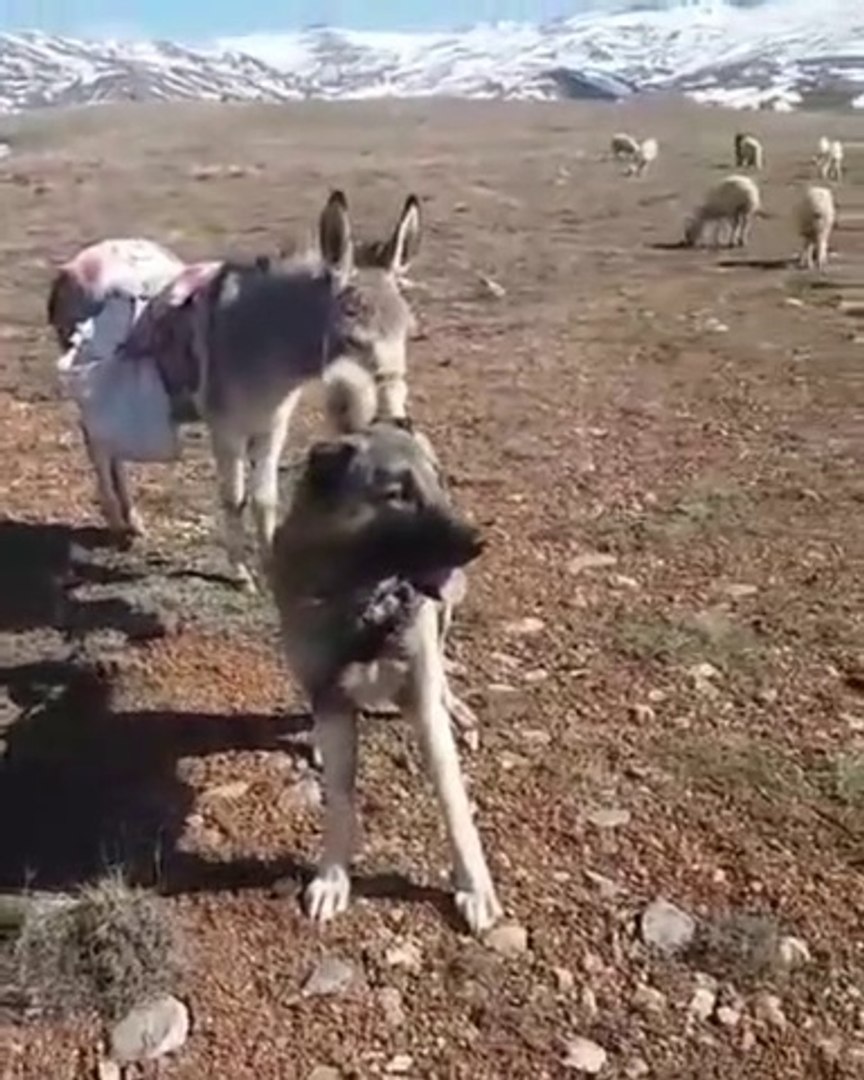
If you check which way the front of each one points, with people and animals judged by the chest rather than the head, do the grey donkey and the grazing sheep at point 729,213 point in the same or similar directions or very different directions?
very different directions

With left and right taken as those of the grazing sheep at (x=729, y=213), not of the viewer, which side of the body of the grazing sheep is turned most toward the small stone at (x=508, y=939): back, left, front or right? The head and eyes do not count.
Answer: left

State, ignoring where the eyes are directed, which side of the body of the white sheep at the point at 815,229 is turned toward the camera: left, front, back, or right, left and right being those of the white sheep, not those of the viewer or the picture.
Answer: back

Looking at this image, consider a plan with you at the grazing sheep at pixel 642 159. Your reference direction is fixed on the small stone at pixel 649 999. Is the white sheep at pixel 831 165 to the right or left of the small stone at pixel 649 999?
left

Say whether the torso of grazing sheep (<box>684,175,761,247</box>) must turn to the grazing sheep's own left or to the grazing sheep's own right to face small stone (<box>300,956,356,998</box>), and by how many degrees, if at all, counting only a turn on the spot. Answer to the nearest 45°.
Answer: approximately 90° to the grazing sheep's own left

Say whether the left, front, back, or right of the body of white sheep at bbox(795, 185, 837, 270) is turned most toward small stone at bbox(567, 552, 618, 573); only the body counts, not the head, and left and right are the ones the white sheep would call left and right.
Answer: back

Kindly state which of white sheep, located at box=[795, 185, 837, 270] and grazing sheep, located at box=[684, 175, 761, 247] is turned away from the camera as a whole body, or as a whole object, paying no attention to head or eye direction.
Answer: the white sheep

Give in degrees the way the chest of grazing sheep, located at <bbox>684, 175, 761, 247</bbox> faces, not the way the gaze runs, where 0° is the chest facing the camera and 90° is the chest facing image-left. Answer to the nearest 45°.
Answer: approximately 90°

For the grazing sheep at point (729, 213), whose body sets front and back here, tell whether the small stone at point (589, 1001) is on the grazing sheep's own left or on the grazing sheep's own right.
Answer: on the grazing sheep's own left

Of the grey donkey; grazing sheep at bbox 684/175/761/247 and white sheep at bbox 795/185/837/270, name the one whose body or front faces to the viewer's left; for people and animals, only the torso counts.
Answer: the grazing sheep

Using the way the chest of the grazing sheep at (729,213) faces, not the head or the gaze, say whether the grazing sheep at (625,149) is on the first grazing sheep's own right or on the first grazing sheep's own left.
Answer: on the first grazing sheep's own right
